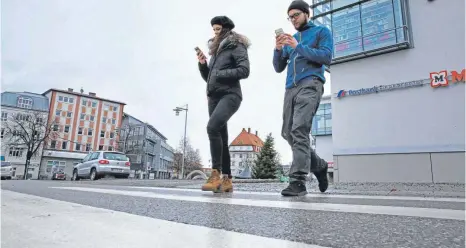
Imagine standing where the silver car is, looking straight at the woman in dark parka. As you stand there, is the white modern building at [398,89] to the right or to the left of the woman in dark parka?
left

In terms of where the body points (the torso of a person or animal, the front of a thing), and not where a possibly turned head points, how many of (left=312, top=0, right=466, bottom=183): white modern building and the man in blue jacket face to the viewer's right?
0

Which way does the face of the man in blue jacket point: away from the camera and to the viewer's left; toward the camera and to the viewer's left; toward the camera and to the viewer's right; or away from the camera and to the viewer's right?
toward the camera and to the viewer's left

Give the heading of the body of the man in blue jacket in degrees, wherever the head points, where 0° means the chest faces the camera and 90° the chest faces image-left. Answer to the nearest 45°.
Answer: approximately 45°

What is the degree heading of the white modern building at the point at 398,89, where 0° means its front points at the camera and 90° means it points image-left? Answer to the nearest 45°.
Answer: approximately 45°
